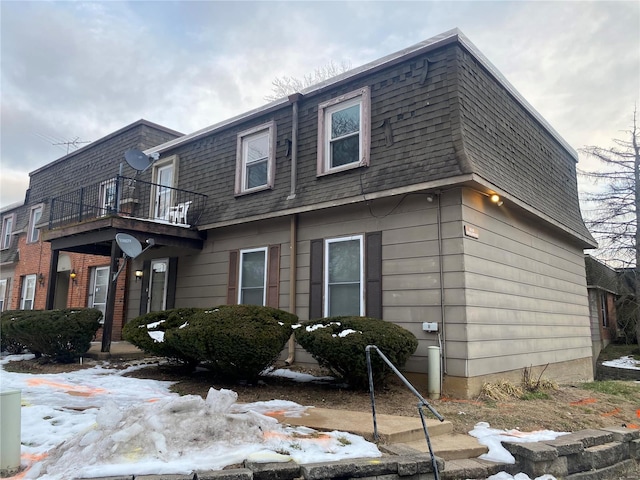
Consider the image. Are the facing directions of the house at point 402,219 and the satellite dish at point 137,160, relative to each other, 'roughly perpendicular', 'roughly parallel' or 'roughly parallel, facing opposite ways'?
roughly perpendicular

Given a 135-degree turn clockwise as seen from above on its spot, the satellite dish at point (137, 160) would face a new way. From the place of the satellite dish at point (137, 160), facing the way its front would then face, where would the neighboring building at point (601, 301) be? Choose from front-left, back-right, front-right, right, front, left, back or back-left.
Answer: back

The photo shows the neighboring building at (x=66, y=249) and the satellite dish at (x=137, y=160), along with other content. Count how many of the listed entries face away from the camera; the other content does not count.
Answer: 0

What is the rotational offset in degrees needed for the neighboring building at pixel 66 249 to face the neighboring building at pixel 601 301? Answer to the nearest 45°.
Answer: approximately 135° to its left

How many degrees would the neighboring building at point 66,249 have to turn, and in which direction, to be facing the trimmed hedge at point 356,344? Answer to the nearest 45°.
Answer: approximately 45° to its left

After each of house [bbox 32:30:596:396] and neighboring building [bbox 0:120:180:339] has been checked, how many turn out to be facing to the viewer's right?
0

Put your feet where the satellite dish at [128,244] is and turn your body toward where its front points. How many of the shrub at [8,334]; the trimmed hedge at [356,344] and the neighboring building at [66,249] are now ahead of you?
1

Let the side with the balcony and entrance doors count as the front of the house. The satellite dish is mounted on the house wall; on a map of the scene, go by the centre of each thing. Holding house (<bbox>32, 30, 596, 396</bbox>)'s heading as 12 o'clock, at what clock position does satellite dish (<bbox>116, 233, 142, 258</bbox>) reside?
The satellite dish is roughly at 2 o'clock from the house.
